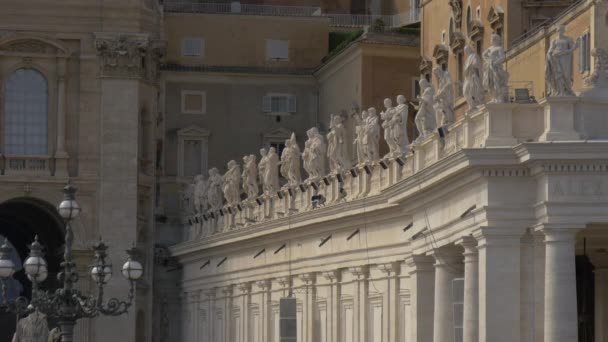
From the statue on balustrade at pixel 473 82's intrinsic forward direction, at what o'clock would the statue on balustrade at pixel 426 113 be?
the statue on balustrade at pixel 426 113 is roughly at 4 o'clock from the statue on balustrade at pixel 473 82.

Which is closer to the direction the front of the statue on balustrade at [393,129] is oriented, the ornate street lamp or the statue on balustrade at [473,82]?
the ornate street lamp

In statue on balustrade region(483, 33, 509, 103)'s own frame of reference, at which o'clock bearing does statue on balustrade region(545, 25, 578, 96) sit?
statue on balustrade region(545, 25, 578, 96) is roughly at 9 o'clock from statue on balustrade region(483, 33, 509, 103).

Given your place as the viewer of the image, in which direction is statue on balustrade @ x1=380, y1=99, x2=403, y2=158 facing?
facing the viewer and to the left of the viewer

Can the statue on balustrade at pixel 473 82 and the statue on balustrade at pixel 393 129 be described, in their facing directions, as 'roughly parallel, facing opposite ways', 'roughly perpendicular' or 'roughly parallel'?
roughly parallel

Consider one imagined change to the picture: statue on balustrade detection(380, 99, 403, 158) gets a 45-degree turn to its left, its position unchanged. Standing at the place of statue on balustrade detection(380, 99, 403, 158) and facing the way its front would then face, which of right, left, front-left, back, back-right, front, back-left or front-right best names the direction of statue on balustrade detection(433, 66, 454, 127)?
front

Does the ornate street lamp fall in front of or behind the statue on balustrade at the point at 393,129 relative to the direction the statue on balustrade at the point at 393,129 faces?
in front

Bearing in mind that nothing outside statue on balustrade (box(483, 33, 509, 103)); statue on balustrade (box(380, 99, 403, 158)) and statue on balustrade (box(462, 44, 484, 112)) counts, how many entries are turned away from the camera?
0

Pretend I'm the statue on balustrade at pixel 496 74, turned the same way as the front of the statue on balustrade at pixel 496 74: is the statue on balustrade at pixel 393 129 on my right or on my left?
on my right

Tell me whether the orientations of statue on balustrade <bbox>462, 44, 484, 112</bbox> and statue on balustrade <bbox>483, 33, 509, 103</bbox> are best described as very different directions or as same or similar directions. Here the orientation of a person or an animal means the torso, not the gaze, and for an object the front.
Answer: same or similar directions

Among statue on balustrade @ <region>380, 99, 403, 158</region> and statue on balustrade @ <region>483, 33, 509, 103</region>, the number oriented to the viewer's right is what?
0

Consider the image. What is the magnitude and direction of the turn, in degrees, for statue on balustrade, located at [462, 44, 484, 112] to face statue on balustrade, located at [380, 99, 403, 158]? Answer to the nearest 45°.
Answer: approximately 135° to its right

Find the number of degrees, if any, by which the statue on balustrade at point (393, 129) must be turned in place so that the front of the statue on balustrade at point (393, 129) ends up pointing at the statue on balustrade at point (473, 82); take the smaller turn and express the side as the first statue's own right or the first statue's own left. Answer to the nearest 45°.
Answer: approximately 45° to the first statue's own left

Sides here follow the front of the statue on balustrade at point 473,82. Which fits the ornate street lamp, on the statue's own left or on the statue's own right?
on the statue's own right

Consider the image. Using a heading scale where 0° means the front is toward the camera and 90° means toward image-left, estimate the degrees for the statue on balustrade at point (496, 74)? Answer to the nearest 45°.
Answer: approximately 45°

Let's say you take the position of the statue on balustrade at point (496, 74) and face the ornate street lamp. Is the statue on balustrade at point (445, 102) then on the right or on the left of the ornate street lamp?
right
